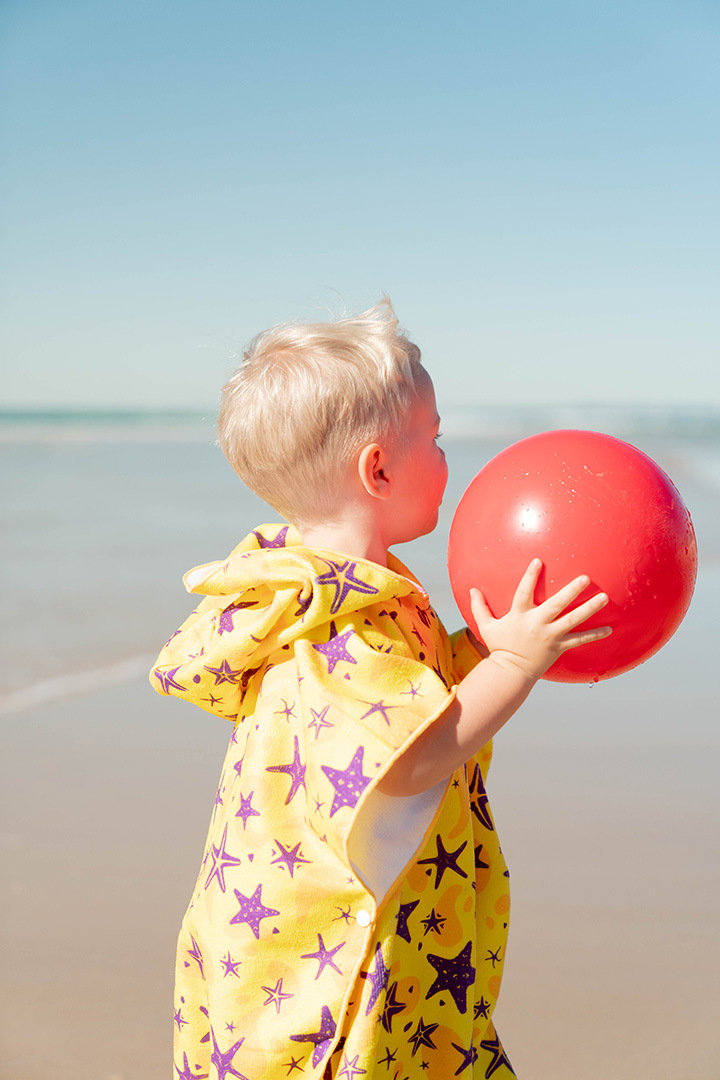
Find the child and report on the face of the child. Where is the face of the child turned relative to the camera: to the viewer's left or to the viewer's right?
to the viewer's right

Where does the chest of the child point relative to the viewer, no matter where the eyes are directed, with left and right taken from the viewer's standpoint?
facing to the right of the viewer
